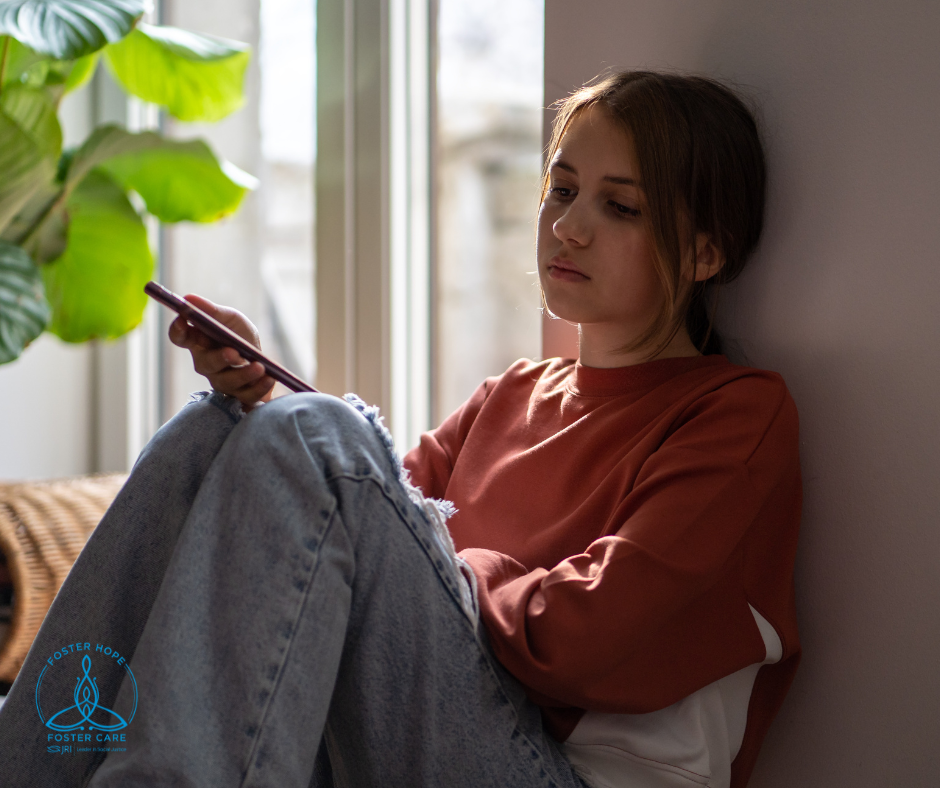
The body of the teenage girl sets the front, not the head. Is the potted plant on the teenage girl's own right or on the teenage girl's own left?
on the teenage girl's own right

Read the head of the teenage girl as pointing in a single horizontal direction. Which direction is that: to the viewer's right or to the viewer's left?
to the viewer's left

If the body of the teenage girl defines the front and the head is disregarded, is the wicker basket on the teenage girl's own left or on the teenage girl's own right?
on the teenage girl's own right

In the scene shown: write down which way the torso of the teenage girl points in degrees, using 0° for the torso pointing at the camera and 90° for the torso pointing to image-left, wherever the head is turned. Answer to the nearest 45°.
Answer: approximately 45°
